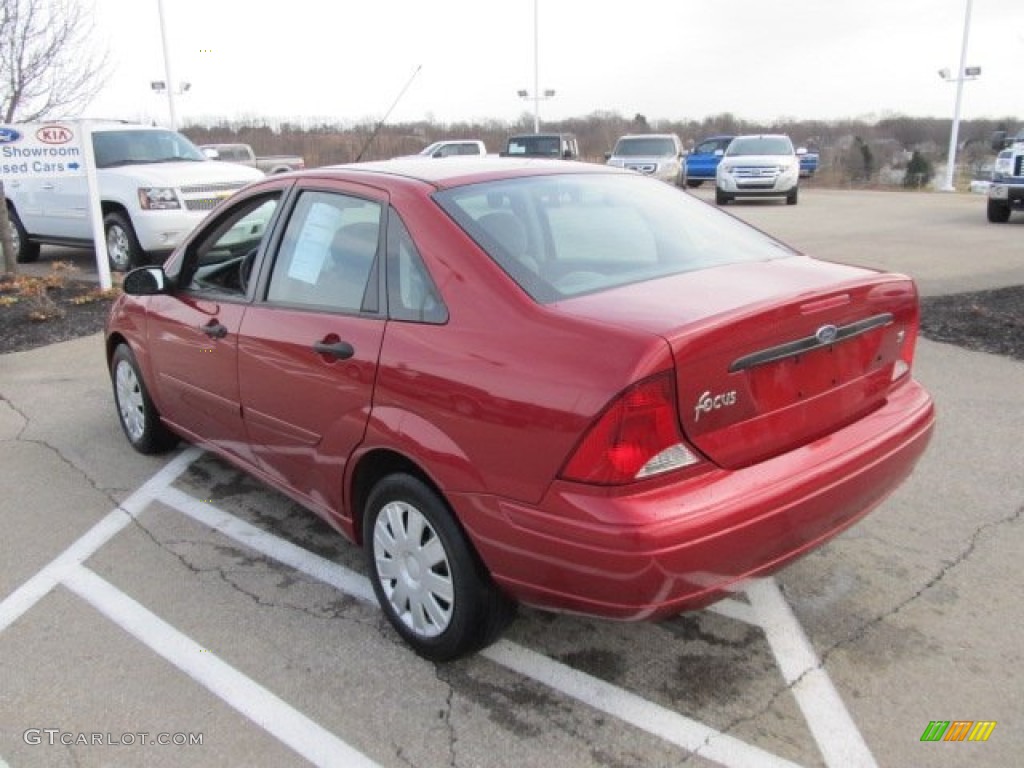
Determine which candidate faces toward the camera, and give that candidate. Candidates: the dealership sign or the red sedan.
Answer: the dealership sign

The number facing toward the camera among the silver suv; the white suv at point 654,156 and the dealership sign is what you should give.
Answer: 3

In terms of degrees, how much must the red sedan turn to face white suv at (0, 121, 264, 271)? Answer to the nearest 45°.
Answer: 0° — it already faces it

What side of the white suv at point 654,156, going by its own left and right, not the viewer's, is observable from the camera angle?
front

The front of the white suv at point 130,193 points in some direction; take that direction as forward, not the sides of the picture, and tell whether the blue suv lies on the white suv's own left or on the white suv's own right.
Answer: on the white suv's own left

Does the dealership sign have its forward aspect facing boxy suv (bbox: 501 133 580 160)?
no

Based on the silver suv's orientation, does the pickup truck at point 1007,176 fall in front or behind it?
in front

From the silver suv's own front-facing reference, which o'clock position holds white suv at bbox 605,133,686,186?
The white suv is roughly at 4 o'clock from the silver suv.

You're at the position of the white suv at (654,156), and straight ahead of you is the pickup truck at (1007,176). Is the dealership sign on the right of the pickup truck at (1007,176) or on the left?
right

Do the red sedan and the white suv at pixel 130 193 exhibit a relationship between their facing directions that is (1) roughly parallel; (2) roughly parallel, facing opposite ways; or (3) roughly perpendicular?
roughly parallel, facing opposite ways

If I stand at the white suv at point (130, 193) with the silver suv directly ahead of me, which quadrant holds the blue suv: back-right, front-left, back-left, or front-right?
front-left

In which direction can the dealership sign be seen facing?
toward the camera

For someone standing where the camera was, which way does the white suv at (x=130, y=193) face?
facing the viewer and to the right of the viewer

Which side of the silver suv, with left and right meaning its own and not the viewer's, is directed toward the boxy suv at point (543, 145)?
right

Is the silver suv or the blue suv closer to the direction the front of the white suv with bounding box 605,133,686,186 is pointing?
the silver suv

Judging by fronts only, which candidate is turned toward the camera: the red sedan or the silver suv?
the silver suv

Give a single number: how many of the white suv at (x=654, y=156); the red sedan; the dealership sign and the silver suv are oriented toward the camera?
3

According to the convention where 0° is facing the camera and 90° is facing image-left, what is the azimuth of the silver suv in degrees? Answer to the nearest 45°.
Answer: approximately 0°

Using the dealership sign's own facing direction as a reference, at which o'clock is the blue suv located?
The blue suv is roughly at 8 o'clock from the dealership sign.

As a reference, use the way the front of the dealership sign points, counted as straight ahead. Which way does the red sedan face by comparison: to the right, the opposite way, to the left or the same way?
the opposite way

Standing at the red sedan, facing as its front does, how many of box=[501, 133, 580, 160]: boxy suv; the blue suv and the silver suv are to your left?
0
